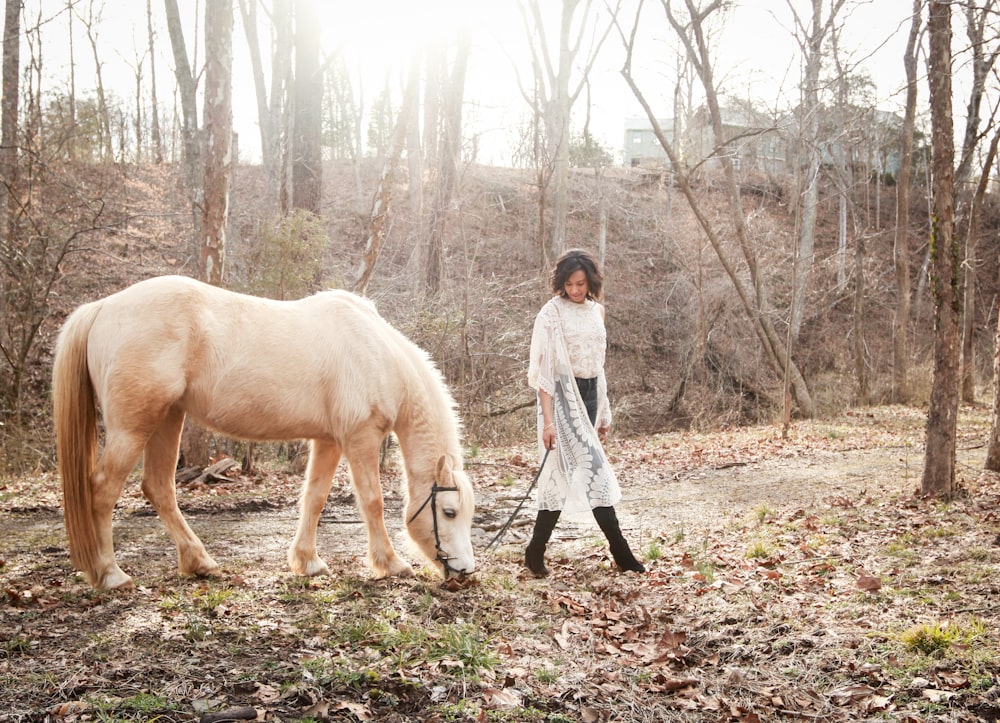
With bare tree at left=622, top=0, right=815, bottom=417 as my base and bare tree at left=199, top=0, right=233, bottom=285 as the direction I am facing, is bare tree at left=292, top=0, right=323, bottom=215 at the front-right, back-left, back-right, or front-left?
front-right

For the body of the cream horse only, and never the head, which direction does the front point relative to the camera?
to the viewer's right

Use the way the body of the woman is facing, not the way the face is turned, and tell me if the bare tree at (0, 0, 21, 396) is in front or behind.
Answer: behind

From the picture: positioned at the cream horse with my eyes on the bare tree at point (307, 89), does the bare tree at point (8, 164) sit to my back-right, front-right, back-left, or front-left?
front-left

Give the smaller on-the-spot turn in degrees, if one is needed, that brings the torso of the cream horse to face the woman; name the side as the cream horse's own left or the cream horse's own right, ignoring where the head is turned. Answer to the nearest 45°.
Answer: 0° — it already faces them

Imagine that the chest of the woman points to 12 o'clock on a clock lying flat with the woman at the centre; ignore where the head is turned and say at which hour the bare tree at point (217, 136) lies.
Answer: The bare tree is roughly at 6 o'clock from the woman.

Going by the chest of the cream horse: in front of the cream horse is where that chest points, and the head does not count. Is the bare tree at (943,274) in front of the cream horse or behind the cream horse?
in front

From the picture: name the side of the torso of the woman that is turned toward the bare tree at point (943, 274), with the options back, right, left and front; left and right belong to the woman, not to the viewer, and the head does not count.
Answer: left

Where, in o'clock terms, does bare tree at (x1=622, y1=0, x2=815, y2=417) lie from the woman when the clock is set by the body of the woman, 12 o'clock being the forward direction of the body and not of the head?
The bare tree is roughly at 8 o'clock from the woman.

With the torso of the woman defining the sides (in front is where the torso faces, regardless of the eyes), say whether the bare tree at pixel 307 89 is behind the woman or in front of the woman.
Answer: behind

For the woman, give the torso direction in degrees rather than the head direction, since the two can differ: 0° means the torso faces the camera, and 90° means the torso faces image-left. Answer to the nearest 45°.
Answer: approximately 315°

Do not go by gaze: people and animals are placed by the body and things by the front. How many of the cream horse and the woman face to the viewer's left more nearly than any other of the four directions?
0
